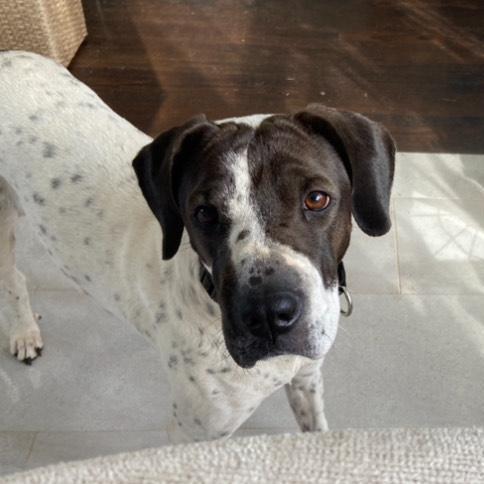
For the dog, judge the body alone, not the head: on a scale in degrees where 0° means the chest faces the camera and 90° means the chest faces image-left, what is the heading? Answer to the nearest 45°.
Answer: approximately 315°

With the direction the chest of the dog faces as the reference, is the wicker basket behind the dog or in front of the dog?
behind
